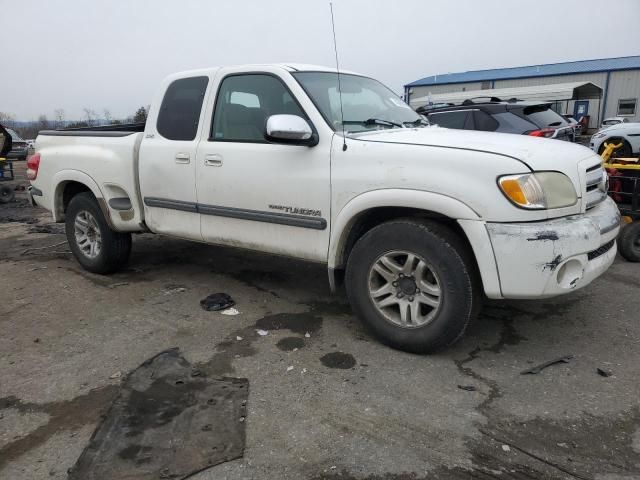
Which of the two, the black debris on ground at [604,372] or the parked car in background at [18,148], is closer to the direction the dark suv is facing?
the parked car in background

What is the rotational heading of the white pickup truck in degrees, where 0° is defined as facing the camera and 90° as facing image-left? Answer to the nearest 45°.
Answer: approximately 315°

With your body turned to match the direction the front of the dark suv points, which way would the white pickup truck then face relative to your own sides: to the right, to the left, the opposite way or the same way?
the opposite way

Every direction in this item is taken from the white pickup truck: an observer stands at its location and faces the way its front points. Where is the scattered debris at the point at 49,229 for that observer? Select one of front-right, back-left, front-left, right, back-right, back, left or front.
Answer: back

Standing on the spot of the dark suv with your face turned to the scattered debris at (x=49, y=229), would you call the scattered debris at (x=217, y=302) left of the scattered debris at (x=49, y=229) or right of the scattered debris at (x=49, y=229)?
left

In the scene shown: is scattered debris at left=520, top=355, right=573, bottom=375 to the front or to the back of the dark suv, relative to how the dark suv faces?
to the back

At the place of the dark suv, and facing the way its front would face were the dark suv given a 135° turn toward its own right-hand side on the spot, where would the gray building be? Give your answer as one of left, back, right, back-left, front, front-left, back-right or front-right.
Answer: left

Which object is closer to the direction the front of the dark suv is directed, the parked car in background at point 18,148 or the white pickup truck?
the parked car in background

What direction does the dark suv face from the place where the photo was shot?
facing away from the viewer and to the left of the viewer

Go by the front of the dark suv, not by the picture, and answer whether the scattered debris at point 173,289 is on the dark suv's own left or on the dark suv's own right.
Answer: on the dark suv's own left

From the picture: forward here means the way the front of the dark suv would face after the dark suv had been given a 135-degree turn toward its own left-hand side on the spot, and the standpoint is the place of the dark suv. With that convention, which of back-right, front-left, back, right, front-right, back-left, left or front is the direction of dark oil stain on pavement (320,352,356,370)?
front

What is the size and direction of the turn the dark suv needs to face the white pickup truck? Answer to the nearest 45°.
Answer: approximately 135° to its left

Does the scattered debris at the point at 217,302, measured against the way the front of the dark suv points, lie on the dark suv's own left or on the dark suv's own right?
on the dark suv's own left

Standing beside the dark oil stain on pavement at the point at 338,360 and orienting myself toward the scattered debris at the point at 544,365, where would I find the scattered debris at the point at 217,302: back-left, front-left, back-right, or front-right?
back-left

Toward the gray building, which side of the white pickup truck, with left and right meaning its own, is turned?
left

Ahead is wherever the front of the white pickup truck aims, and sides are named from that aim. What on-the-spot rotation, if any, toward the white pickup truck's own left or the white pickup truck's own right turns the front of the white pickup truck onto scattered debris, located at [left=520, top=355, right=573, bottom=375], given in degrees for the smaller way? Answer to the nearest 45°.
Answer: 0° — it already faces it

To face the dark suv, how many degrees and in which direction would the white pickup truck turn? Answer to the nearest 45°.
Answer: approximately 90° to its left
